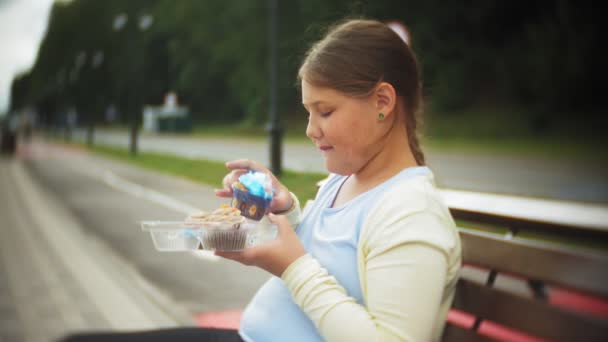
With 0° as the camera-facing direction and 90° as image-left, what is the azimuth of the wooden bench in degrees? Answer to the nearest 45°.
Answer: approximately 45°
